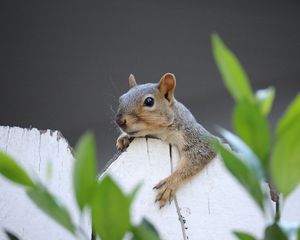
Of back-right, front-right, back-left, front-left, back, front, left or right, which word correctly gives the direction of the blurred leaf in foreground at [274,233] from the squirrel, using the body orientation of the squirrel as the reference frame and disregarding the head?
front-left

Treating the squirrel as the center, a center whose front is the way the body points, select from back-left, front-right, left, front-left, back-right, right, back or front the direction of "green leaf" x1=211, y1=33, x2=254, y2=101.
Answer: front-left

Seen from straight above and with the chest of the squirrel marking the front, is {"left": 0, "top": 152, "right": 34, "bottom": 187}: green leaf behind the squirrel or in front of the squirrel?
in front

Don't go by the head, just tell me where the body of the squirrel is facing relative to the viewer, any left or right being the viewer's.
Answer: facing the viewer and to the left of the viewer

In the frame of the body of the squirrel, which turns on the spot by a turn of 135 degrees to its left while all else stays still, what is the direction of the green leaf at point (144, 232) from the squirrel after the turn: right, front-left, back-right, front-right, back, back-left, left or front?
right

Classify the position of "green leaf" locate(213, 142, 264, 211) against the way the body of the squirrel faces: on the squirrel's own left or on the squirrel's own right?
on the squirrel's own left
